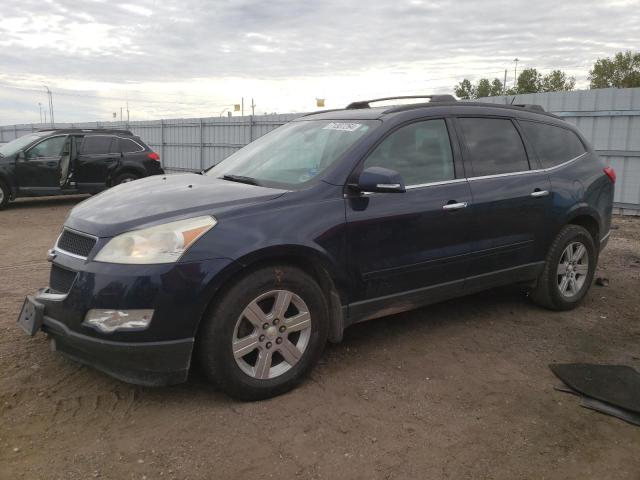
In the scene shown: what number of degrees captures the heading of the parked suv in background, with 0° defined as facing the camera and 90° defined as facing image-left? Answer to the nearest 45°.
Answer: approximately 90°

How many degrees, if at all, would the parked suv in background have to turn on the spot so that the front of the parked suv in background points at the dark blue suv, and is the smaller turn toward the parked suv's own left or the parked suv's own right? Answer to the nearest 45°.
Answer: approximately 90° to the parked suv's own left

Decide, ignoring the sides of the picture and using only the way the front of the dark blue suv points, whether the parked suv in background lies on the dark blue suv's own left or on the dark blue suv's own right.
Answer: on the dark blue suv's own right

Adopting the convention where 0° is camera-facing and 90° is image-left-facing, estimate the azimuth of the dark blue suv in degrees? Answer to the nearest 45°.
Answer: approximately 45°
